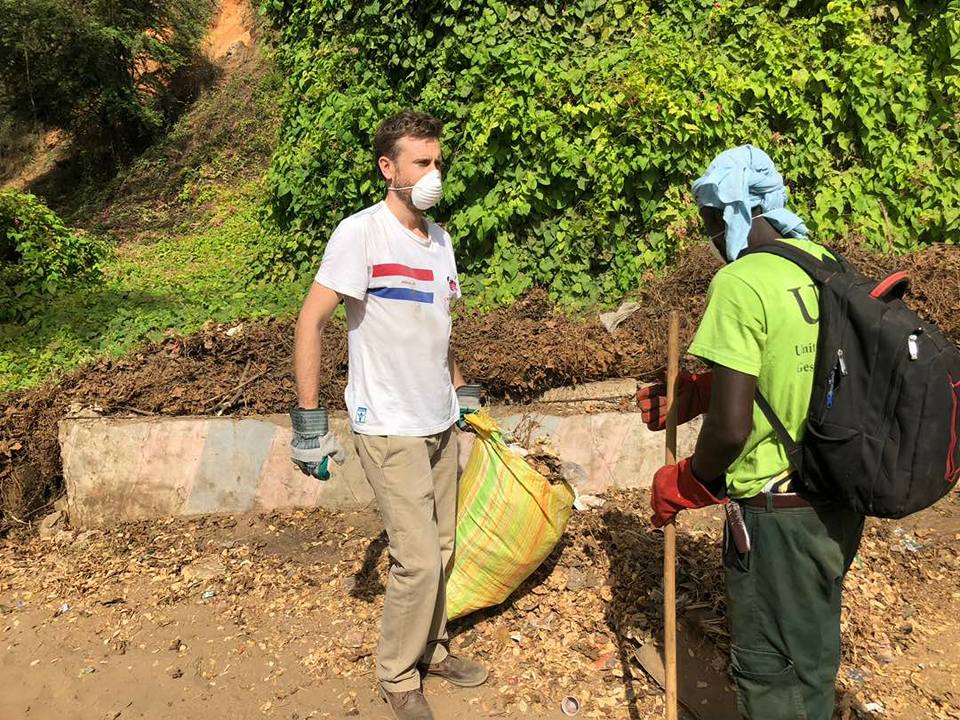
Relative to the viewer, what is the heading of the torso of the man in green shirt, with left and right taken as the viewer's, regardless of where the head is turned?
facing away from the viewer and to the left of the viewer

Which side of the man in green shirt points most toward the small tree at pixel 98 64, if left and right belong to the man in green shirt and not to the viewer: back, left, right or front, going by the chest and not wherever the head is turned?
front

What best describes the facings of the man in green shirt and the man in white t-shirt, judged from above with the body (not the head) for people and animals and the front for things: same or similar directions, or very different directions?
very different directions

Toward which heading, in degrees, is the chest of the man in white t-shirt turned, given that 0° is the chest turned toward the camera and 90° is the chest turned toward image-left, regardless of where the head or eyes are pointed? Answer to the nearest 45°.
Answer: approximately 315°

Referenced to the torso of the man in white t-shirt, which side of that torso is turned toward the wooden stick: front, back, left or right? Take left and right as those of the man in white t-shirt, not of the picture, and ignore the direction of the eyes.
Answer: front

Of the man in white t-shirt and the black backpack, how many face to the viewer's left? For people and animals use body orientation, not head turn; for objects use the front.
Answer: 0

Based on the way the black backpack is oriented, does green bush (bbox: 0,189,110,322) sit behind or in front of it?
behind

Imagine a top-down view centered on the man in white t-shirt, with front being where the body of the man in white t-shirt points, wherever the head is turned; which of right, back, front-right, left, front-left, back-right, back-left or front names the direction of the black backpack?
front

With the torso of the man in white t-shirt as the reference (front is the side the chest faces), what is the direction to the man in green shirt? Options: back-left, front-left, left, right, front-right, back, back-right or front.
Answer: front

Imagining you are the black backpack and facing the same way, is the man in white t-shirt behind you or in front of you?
behind

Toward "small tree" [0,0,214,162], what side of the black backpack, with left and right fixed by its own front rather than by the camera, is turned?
back

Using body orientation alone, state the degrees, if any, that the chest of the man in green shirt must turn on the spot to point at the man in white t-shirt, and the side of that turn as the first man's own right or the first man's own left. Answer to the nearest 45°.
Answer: approximately 45° to the first man's own left

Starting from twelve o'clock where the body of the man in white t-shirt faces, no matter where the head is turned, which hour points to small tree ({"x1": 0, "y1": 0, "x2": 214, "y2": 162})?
The small tree is roughly at 7 o'clock from the man in white t-shirt.
